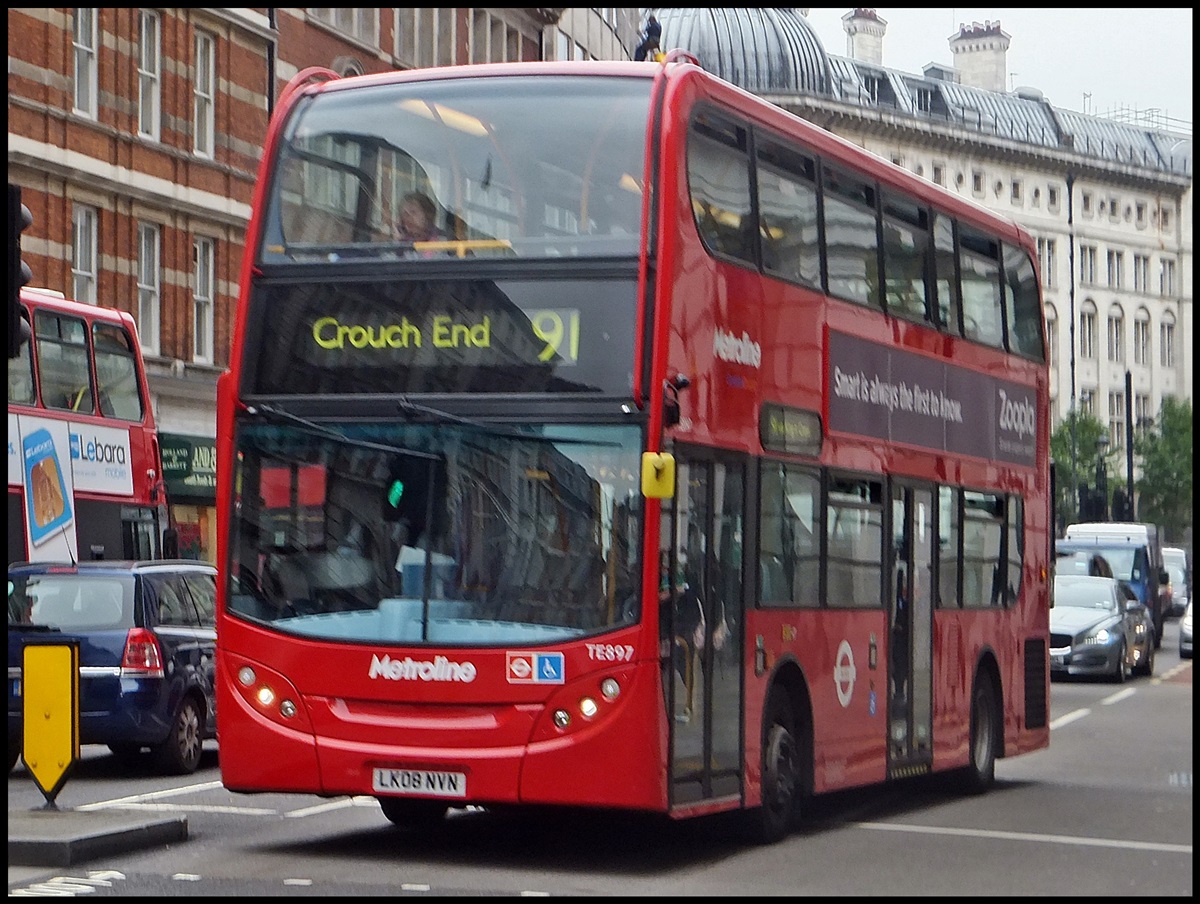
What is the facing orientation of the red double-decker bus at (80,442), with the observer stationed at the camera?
facing away from the viewer and to the right of the viewer

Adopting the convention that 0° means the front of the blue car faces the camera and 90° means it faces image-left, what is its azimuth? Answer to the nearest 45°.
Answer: approximately 225°

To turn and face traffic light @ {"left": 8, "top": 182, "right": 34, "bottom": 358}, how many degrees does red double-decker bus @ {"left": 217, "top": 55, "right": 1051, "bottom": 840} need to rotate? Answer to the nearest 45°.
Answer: approximately 45° to its right

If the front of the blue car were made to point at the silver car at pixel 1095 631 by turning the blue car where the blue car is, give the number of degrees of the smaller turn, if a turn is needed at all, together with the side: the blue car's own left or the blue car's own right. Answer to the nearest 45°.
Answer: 0° — it already faces it

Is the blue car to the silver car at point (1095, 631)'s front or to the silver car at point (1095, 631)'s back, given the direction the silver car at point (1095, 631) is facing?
to the front

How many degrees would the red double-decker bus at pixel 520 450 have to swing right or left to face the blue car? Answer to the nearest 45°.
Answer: approximately 90° to its right

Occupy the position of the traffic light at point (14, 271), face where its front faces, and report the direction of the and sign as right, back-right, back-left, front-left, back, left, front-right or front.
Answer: left

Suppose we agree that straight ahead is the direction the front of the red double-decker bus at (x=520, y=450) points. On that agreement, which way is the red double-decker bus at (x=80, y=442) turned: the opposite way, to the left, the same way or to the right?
the opposite way
